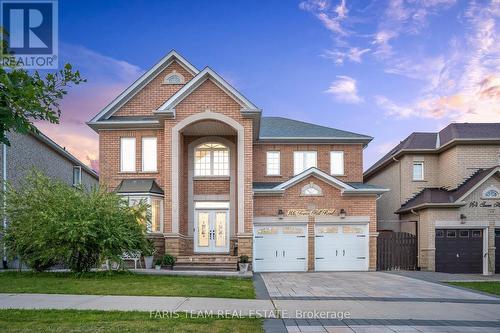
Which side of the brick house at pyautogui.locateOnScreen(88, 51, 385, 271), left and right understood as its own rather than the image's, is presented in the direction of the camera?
front

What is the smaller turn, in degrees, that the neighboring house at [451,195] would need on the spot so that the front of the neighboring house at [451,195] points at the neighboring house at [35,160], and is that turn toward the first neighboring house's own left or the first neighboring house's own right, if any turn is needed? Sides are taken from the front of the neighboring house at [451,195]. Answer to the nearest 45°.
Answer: approximately 90° to the first neighboring house's own right

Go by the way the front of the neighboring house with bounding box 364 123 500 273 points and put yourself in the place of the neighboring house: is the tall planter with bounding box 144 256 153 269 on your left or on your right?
on your right

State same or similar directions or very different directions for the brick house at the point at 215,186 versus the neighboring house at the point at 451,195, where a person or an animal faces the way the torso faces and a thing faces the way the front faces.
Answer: same or similar directions

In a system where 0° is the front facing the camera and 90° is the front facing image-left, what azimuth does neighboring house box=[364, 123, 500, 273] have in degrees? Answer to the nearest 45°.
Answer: approximately 0°

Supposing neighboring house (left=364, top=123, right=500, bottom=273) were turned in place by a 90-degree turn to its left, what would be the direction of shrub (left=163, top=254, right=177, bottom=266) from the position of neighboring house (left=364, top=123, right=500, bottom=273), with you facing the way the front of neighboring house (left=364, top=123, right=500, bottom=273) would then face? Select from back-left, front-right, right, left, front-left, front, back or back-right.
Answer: back-right

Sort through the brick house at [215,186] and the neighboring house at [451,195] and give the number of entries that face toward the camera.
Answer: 2

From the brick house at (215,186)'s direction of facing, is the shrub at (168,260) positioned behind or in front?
in front
